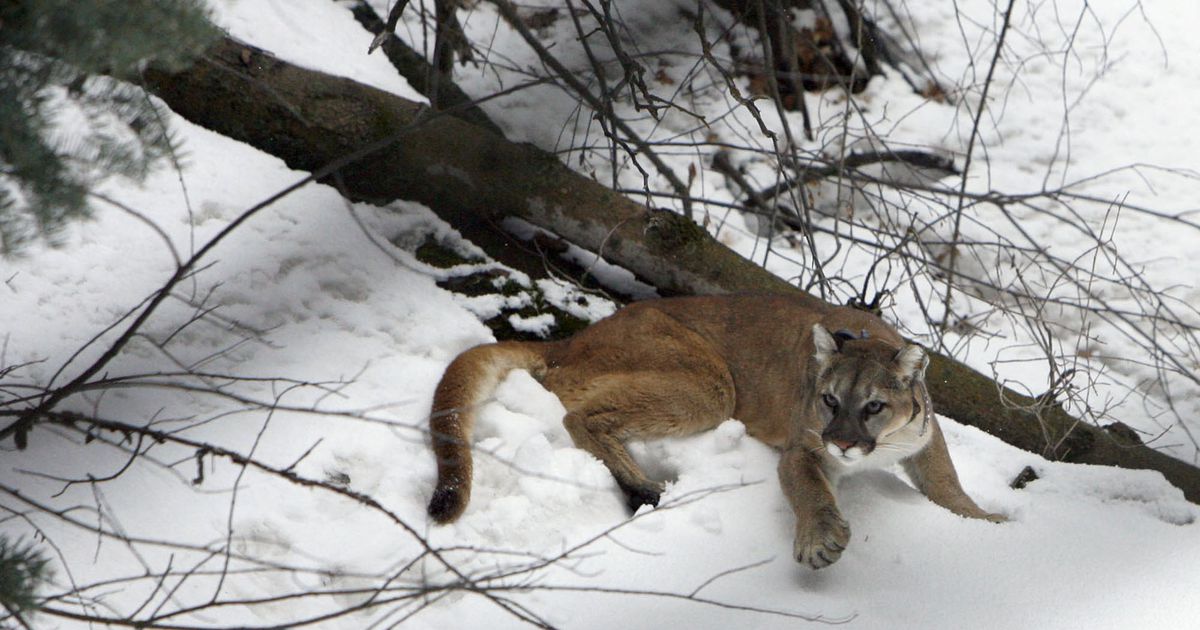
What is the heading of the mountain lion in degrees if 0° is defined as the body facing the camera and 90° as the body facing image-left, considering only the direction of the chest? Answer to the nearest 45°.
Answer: approximately 315°
